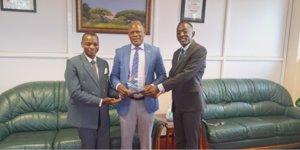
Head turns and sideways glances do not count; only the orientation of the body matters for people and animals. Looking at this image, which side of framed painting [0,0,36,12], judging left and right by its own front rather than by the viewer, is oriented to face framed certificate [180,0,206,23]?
left

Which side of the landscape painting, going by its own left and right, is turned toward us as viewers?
front

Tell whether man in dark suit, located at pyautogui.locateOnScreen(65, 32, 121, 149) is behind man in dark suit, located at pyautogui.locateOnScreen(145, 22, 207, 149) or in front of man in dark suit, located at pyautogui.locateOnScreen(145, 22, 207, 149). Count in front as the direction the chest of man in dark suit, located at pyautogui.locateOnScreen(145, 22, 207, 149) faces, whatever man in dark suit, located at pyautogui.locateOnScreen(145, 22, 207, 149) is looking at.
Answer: in front

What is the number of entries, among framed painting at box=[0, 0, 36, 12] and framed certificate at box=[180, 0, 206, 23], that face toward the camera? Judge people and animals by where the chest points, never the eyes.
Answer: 2

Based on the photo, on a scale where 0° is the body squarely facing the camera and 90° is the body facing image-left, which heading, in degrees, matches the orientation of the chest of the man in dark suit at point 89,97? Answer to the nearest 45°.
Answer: approximately 315°

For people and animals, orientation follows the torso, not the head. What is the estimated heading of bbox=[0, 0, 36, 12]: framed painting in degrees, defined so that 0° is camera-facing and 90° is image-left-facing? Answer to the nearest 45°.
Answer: approximately 0°

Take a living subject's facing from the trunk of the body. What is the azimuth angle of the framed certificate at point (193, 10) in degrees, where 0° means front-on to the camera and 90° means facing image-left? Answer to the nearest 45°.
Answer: approximately 0°

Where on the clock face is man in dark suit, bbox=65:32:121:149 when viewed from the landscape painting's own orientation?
The man in dark suit is roughly at 12 o'clock from the landscape painting.

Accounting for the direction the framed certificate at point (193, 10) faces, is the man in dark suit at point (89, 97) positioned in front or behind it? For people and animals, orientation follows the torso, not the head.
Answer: in front

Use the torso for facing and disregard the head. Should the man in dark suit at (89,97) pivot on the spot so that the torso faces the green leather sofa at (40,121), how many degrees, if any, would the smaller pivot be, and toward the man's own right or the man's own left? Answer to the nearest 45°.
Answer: approximately 180°

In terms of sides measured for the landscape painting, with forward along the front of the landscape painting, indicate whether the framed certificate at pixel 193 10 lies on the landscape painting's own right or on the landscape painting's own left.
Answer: on the landscape painting's own left

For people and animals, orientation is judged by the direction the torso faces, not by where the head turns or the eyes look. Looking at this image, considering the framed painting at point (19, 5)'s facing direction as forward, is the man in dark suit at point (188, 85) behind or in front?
in front
